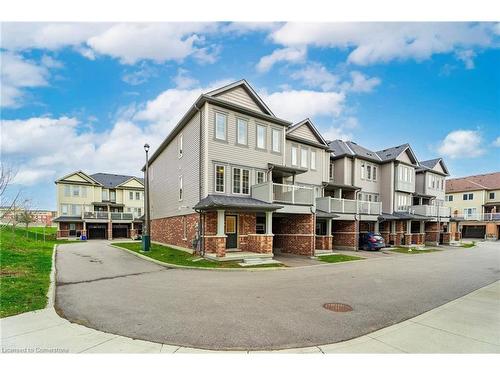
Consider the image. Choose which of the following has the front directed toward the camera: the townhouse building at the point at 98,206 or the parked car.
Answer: the townhouse building

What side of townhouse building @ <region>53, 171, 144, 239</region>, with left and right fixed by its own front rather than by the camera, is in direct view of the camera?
front

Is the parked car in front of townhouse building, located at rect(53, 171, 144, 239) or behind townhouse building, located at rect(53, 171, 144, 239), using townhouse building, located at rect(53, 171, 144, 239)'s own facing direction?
in front

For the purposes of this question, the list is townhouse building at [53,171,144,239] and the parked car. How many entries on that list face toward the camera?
1

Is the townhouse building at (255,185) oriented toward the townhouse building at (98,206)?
no

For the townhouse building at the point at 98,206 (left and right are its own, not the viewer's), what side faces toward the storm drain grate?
front

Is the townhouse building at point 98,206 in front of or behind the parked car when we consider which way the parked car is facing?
in front
